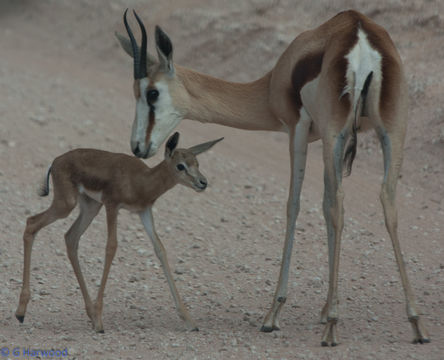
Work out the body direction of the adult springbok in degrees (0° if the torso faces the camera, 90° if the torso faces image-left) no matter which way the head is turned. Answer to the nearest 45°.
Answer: approximately 135°

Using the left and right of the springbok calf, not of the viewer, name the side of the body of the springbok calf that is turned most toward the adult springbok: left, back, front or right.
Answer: front

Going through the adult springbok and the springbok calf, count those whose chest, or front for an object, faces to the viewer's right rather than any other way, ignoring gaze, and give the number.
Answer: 1

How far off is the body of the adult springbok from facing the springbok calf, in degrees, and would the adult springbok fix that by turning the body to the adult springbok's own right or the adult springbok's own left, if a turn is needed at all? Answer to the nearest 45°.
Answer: approximately 45° to the adult springbok's own left

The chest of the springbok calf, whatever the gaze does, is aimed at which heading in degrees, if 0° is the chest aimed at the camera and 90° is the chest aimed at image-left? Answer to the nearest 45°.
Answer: approximately 270°

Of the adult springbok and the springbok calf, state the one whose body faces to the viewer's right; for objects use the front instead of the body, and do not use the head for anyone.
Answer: the springbok calf
